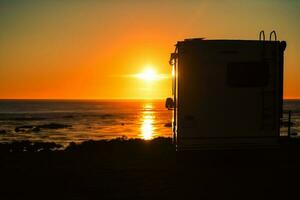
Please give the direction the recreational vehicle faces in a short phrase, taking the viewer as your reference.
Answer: facing away from the viewer
